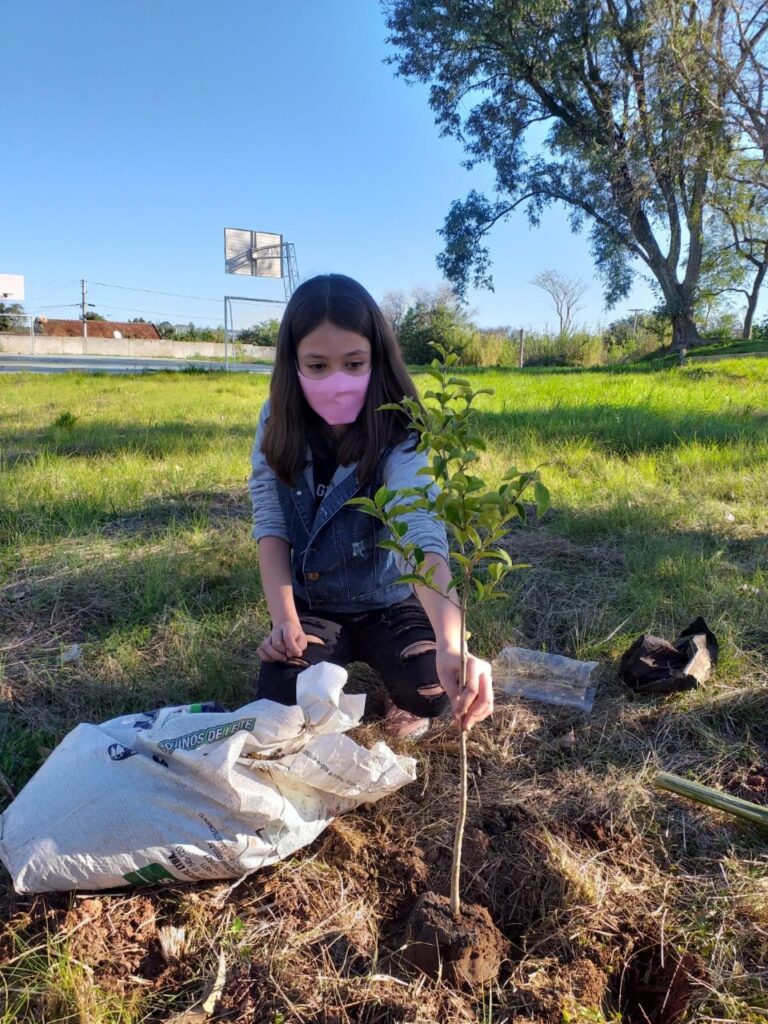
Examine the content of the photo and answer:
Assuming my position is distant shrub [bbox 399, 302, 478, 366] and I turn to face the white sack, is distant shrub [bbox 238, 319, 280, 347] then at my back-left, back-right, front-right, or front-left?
back-right

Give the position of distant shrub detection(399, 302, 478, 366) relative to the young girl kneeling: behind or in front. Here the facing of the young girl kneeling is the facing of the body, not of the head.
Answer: behind

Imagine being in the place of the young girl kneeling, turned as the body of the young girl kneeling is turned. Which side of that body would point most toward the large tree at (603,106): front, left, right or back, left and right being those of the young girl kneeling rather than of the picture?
back

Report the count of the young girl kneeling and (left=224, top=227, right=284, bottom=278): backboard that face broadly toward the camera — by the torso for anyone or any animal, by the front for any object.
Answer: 1

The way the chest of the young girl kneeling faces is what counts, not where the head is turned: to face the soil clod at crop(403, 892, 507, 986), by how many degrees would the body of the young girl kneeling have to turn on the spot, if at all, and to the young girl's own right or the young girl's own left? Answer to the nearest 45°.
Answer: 0° — they already face it

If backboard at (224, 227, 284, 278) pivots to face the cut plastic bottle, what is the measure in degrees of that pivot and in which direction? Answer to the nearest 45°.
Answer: approximately 135° to its left

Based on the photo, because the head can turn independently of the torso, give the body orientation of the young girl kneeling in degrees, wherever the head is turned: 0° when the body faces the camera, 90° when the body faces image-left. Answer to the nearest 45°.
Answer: approximately 0°

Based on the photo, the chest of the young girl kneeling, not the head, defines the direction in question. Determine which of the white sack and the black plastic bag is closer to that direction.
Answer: the white sack

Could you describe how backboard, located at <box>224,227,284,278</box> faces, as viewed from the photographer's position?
facing away from the viewer and to the left of the viewer

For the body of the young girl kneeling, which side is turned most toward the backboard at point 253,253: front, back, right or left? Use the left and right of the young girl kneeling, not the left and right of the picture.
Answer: back

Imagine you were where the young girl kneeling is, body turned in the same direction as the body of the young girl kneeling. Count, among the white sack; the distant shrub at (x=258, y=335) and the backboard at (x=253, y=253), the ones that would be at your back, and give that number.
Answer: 2
